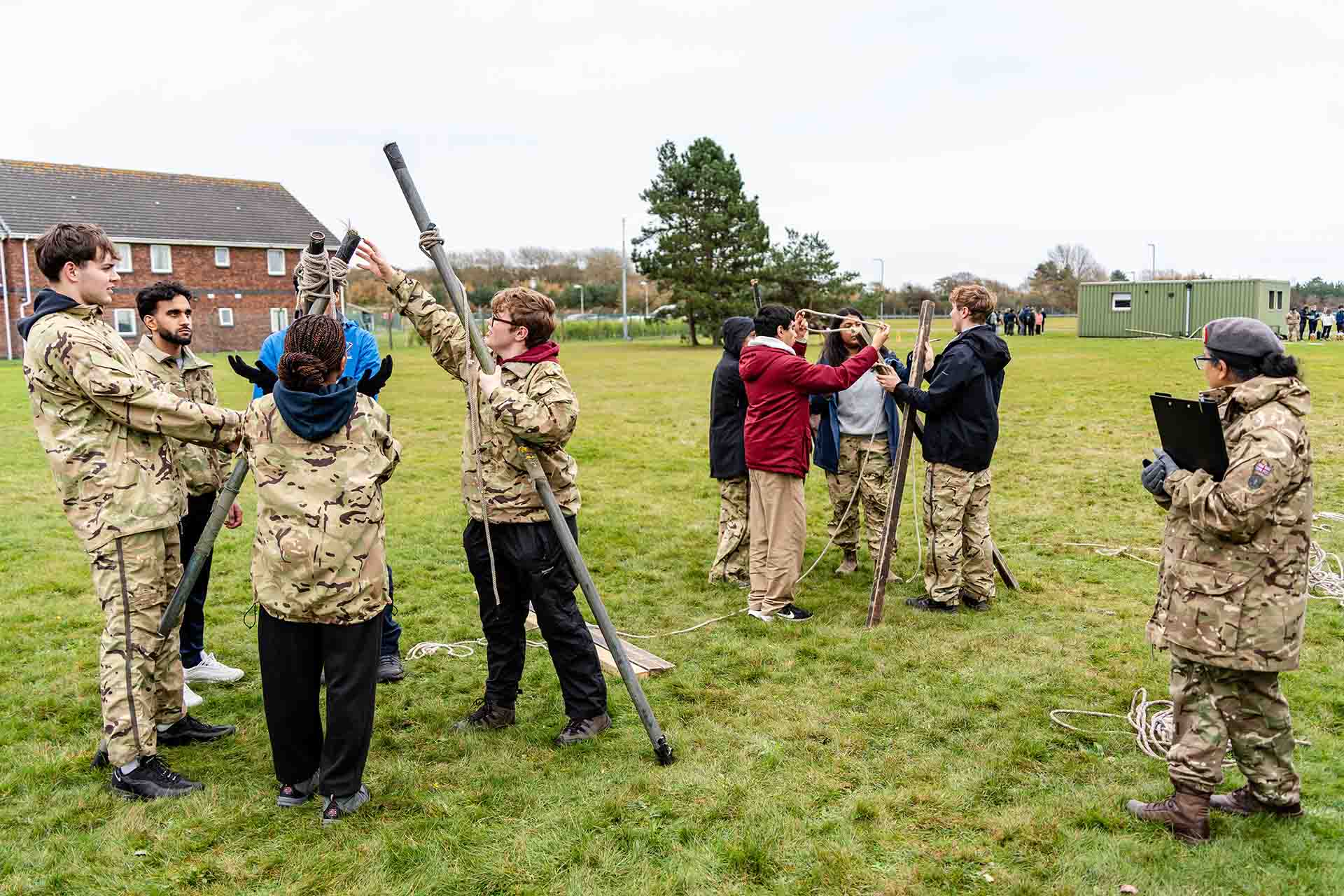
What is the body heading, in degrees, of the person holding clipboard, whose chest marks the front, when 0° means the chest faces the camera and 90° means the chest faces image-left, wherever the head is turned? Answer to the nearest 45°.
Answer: approximately 90°

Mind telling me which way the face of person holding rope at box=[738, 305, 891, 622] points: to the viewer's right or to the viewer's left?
to the viewer's right

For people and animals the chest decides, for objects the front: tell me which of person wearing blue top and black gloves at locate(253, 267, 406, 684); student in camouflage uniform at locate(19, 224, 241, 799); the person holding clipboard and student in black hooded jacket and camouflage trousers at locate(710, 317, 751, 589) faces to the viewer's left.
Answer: the person holding clipboard

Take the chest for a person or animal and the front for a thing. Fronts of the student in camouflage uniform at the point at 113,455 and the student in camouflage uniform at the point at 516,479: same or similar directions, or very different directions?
very different directions

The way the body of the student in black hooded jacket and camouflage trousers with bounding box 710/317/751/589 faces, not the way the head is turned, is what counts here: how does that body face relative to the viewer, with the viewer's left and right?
facing to the right of the viewer

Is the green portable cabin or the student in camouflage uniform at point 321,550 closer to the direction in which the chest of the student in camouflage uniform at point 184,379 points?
the student in camouflage uniform

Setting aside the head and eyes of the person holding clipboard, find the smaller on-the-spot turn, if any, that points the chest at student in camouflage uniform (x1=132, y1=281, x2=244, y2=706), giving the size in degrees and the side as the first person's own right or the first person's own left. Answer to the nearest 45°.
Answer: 0° — they already face them

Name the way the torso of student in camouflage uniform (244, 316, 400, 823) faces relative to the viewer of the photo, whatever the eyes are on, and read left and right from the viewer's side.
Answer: facing away from the viewer

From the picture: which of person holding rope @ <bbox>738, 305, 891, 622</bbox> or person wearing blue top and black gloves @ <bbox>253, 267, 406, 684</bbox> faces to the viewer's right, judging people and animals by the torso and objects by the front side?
the person holding rope

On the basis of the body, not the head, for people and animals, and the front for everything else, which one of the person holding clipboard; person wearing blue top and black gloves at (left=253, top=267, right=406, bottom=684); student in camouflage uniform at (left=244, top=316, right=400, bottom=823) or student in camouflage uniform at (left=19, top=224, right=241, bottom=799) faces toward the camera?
the person wearing blue top and black gloves

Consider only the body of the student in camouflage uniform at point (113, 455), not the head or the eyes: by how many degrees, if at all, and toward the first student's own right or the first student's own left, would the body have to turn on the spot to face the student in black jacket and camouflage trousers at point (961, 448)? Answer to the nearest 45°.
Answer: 0° — they already face them
